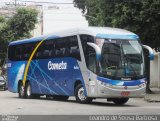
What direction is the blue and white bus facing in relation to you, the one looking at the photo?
facing the viewer and to the right of the viewer

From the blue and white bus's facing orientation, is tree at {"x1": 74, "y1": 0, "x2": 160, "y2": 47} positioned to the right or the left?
on its left
